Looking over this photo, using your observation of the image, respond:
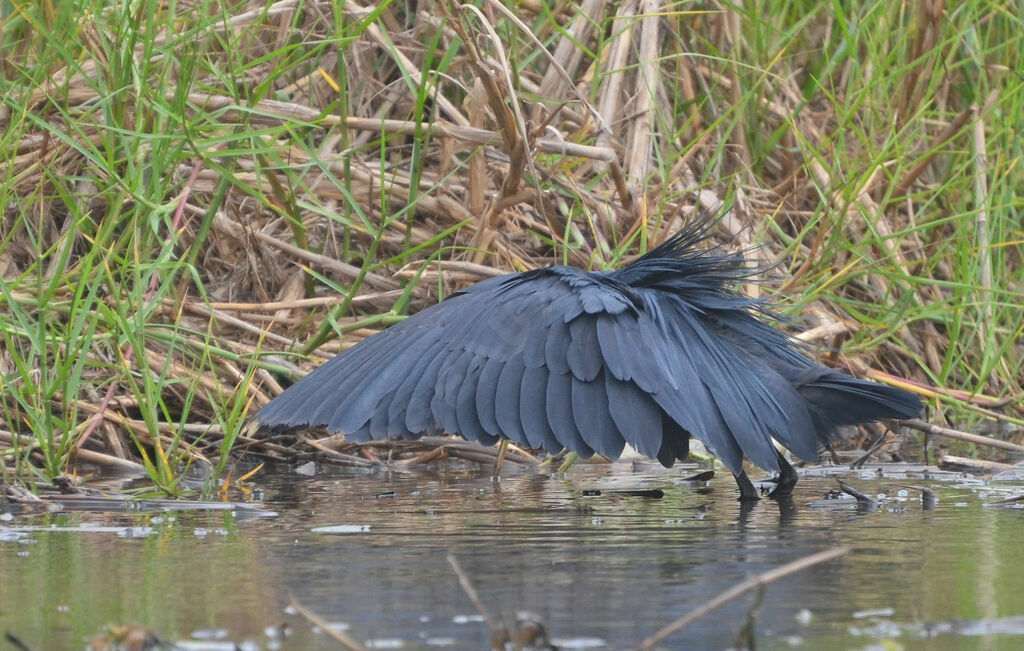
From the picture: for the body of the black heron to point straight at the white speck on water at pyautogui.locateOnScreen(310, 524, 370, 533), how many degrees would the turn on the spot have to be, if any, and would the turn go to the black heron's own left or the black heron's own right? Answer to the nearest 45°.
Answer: approximately 45° to the black heron's own left

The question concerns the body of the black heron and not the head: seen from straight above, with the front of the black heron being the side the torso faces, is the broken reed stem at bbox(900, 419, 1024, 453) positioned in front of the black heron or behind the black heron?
behind

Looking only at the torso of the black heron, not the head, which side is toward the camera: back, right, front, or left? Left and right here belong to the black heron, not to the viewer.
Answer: left
